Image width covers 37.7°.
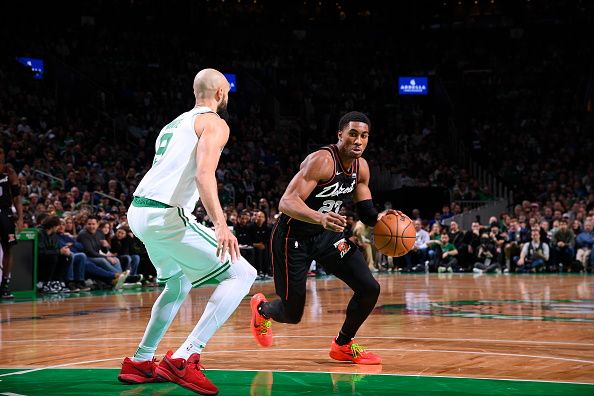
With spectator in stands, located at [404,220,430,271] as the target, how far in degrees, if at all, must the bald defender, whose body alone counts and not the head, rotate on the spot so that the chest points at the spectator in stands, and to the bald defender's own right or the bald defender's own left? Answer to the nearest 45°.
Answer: approximately 45° to the bald defender's own left

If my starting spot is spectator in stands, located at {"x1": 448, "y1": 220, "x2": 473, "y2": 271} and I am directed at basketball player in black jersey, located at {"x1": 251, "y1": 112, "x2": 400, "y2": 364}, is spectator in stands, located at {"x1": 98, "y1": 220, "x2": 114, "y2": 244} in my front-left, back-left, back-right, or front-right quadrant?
front-right

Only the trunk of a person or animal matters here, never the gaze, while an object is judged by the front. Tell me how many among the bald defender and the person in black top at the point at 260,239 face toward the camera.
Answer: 1

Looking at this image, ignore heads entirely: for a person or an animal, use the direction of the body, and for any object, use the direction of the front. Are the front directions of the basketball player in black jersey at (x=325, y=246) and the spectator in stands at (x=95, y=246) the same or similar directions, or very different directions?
same or similar directions

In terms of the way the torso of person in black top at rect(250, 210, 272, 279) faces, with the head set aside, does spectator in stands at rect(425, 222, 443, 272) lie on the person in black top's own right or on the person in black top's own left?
on the person in black top's own left

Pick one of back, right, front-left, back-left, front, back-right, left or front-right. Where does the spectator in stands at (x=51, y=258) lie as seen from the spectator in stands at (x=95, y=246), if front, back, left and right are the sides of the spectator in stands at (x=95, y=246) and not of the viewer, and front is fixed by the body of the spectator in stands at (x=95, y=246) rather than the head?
right

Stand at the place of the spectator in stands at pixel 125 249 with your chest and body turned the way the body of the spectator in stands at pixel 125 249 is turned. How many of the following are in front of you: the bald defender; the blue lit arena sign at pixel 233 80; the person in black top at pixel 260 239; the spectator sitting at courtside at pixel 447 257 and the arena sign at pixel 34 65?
1

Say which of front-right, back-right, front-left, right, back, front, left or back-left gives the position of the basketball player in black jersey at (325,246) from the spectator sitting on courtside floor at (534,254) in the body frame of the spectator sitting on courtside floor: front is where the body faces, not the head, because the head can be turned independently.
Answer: front

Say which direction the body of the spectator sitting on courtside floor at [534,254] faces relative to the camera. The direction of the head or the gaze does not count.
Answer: toward the camera

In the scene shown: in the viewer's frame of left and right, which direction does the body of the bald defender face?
facing away from the viewer and to the right of the viewer

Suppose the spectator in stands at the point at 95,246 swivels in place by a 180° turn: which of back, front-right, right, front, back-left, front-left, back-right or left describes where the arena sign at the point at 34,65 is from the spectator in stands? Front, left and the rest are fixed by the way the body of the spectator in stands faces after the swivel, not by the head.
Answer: front-right

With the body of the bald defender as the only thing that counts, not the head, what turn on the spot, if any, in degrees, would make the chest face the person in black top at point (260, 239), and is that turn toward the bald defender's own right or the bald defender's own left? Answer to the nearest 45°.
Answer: approximately 45° to the bald defender's own left

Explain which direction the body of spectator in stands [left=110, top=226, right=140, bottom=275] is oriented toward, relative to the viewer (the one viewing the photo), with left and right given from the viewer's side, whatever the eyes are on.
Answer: facing the viewer

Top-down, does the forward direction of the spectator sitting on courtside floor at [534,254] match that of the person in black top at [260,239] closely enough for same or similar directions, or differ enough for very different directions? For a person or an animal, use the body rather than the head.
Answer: same or similar directions
